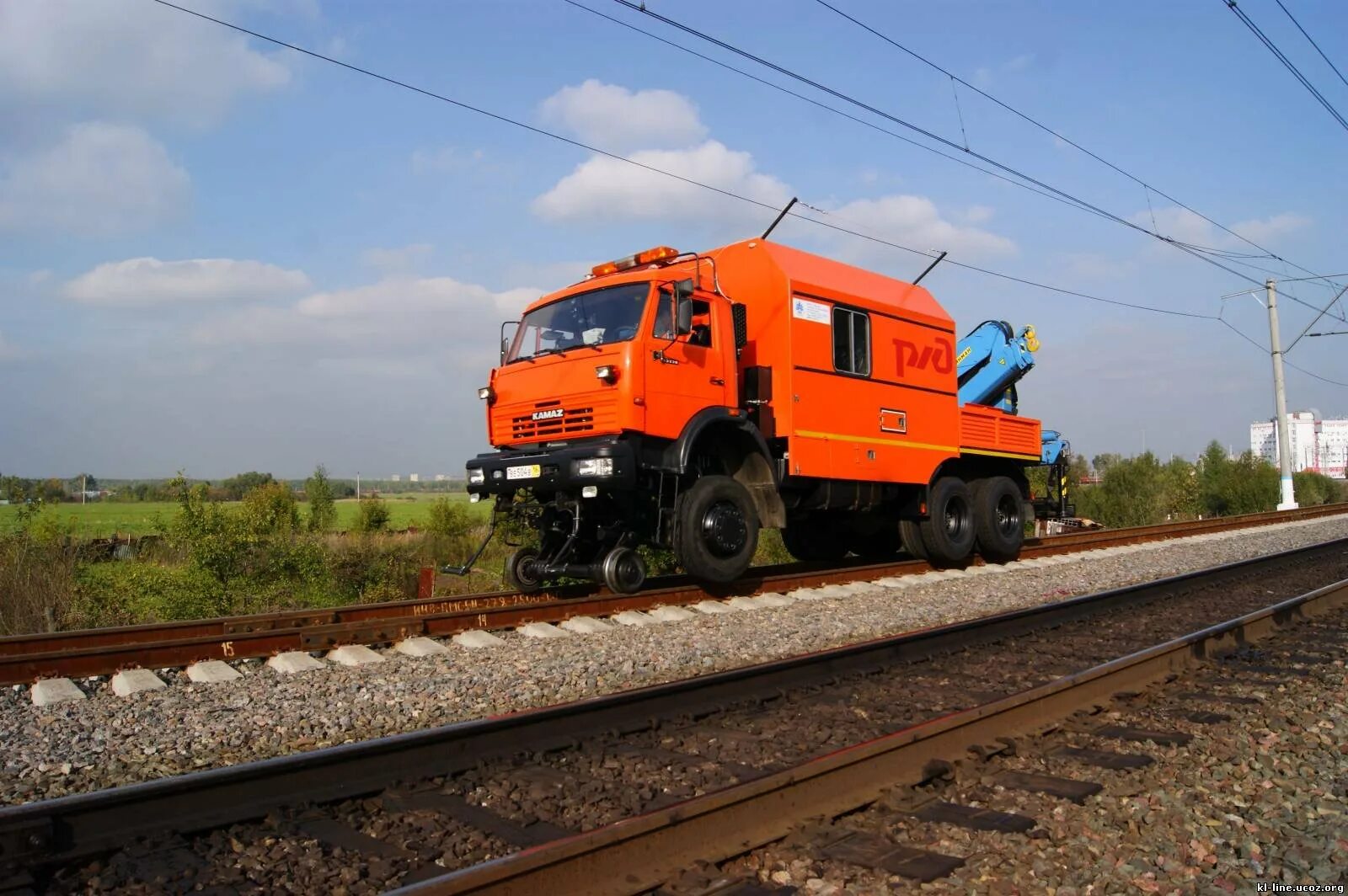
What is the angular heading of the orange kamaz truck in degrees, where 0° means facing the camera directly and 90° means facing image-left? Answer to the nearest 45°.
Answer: approximately 45°

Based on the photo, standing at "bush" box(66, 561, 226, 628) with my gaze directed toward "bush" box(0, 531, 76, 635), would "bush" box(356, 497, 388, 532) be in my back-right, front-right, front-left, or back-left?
back-right

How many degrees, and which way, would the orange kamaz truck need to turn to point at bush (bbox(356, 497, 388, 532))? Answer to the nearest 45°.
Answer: approximately 90° to its right

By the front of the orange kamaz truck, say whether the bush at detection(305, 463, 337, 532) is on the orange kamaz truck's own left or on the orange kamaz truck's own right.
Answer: on the orange kamaz truck's own right

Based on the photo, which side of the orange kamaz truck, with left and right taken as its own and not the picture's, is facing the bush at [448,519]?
right

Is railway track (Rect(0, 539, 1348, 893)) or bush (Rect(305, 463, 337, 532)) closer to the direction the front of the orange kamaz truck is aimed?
the railway track

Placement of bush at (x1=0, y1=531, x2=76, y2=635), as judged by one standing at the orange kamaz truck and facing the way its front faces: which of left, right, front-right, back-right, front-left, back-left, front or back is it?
front-right

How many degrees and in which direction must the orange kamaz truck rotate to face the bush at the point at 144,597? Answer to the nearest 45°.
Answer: approximately 45° to its right

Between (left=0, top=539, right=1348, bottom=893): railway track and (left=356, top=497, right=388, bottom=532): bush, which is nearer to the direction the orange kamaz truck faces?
the railway track
